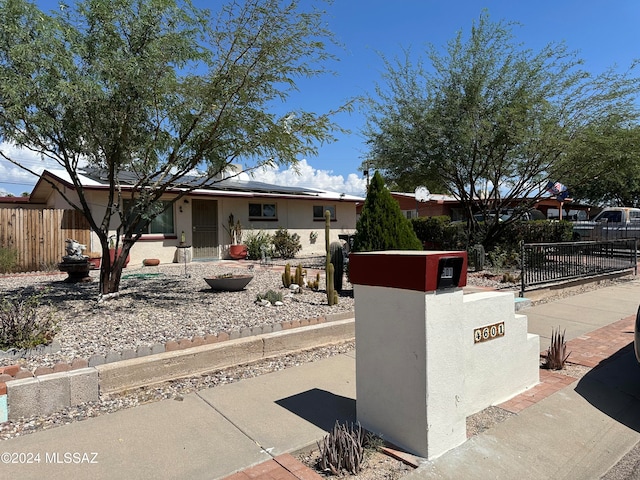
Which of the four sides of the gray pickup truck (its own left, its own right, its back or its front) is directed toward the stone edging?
left

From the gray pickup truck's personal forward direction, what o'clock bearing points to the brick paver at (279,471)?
The brick paver is roughly at 9 o'clock from the gray pickup truck.

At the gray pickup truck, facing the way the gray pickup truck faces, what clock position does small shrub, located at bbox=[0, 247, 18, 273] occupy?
The small shrub is roughly at 10 o'clock from the gray pickup truck.

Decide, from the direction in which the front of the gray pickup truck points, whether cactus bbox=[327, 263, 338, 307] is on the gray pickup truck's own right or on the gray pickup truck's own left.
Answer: on the gray pickup truck's own left

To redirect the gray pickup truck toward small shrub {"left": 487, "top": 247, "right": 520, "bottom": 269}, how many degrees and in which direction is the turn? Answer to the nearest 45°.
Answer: approximately 90° to its left

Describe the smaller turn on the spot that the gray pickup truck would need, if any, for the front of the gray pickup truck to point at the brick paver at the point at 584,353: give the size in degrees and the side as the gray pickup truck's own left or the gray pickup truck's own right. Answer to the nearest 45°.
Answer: approximately 90° to the gray pickup truck's own left

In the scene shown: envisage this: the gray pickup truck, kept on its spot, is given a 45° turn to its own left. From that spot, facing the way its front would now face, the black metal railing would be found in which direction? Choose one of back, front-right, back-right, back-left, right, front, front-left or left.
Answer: front-left
